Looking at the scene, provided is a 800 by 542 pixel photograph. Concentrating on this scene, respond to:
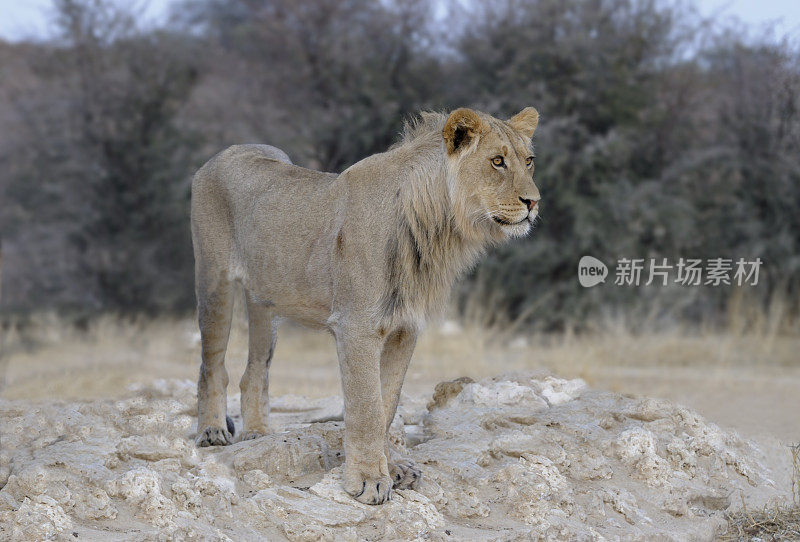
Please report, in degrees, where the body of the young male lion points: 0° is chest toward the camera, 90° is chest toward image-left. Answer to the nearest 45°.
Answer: approximately 315°
